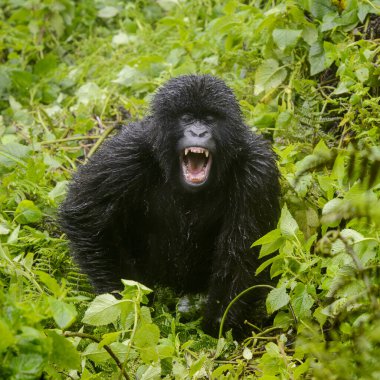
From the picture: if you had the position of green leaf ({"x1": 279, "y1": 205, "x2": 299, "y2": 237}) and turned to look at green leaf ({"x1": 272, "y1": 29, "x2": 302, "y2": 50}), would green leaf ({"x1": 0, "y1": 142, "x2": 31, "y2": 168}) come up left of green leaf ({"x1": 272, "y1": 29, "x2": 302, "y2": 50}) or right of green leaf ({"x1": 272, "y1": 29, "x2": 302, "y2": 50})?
left

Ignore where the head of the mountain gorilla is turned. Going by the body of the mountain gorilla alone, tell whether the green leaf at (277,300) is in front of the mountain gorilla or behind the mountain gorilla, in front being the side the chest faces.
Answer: in front

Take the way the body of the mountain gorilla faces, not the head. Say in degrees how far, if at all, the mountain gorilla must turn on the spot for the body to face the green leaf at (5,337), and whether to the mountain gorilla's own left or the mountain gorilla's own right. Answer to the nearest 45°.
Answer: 0° — it already faces it

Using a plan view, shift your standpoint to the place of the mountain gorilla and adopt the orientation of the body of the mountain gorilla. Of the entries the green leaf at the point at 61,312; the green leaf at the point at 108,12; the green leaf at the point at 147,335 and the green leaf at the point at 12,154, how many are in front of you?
2

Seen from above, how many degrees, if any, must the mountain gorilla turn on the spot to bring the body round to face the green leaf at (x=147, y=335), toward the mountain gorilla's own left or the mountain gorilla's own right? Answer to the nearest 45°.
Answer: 0° — it already faces it

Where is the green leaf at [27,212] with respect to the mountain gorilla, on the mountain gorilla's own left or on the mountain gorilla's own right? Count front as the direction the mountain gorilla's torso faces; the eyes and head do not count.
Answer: on the mountain gorilla's own right

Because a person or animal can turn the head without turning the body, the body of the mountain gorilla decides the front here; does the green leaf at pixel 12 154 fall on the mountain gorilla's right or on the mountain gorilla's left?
on the mountain gorilla's right

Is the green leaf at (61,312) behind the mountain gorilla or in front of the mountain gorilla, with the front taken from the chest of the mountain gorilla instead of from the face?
in front

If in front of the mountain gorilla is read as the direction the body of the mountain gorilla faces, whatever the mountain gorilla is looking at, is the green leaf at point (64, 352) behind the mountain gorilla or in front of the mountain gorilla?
in front

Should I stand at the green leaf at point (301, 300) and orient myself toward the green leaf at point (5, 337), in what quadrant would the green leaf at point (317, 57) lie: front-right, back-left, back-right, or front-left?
back-right

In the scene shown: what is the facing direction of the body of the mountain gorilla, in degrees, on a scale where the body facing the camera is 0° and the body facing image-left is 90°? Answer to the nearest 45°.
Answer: approximately 0°
